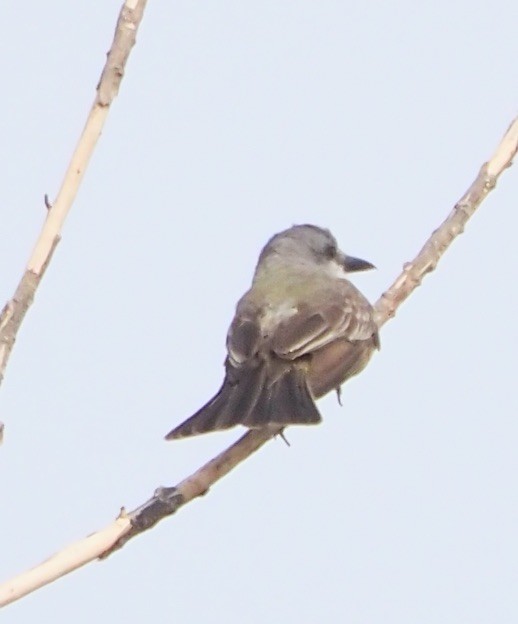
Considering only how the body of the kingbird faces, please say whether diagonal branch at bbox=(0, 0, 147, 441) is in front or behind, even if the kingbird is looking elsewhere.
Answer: behind

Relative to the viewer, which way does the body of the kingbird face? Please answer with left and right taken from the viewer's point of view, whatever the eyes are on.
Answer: facing away from the viewer and to the right of the viewer
